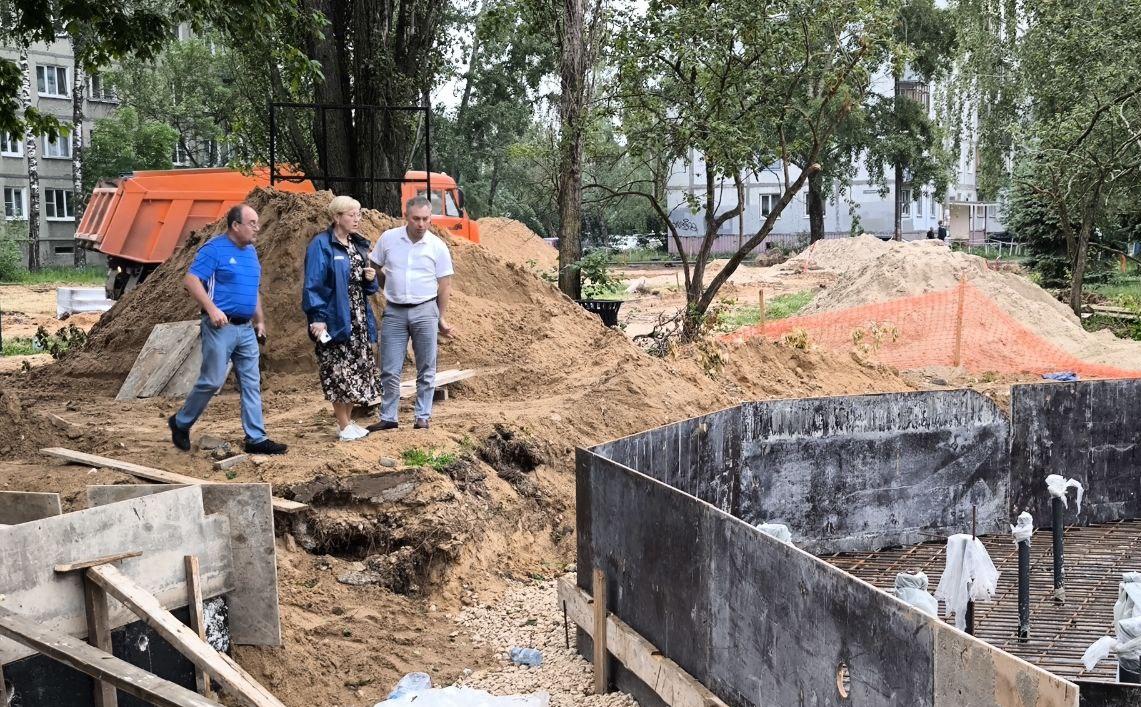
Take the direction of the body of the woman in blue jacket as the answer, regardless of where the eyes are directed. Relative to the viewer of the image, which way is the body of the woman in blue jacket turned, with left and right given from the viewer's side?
facing the viewer and to the right of the viewer

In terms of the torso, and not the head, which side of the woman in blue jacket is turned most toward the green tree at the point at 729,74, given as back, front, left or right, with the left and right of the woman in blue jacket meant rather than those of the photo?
left

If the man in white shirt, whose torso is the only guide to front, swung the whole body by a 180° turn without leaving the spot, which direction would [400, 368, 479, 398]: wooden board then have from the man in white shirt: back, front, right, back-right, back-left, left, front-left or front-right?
front

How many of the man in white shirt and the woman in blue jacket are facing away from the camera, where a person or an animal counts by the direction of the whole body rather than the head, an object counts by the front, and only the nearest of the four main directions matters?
0

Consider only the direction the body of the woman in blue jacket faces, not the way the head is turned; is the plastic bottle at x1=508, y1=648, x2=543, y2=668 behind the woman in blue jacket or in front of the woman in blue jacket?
in front

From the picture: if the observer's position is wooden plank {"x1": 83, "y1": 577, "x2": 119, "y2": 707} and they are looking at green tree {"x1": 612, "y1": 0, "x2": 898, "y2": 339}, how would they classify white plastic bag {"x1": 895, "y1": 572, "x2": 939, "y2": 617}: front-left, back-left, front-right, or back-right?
front-right

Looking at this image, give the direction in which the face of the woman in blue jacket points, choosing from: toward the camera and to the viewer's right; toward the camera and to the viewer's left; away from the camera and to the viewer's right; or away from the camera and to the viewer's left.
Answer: toward the camera and to the viewer's right

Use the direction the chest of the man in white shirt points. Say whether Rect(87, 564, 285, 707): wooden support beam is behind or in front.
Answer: in front

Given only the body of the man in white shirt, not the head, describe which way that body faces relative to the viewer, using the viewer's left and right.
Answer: facing the viewer

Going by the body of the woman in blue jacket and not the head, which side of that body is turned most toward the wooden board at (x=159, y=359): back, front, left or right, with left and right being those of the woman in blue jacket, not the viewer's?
back

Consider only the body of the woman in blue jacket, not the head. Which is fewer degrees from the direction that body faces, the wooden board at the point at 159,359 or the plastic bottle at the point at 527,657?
the plastic bottle

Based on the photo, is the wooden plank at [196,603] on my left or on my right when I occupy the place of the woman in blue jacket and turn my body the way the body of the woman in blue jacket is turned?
on my right

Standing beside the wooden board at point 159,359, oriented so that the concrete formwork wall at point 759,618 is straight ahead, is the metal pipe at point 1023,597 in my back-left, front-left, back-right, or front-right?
front-left

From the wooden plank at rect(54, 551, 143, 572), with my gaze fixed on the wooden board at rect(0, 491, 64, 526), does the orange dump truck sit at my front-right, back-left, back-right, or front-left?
front-right

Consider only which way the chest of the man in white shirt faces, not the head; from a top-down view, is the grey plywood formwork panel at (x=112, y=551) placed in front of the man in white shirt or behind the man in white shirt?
in front

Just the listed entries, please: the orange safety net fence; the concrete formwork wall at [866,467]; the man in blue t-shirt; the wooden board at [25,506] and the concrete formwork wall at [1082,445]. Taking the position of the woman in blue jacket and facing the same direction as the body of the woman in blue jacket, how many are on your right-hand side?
2

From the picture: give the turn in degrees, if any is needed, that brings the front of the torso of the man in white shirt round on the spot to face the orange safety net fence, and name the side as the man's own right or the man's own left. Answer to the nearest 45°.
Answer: approximately 135° to the man's own left
